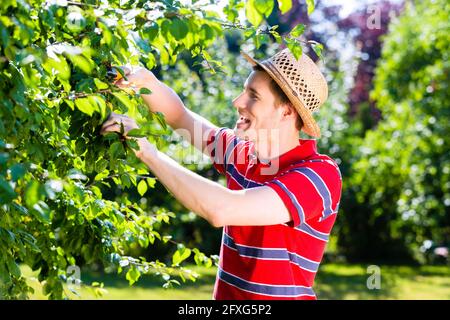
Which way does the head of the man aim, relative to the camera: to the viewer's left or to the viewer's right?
to the viewer's left

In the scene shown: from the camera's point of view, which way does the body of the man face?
to the viewer's left

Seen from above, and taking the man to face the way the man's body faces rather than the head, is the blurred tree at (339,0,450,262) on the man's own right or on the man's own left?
on the man's own right

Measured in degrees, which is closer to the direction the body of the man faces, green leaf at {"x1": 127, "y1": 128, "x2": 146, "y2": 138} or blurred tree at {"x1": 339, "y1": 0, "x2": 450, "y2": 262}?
the green leaf

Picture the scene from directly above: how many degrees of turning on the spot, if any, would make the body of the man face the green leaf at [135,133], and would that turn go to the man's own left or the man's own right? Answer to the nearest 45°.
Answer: approximately 45° to the man's own left
